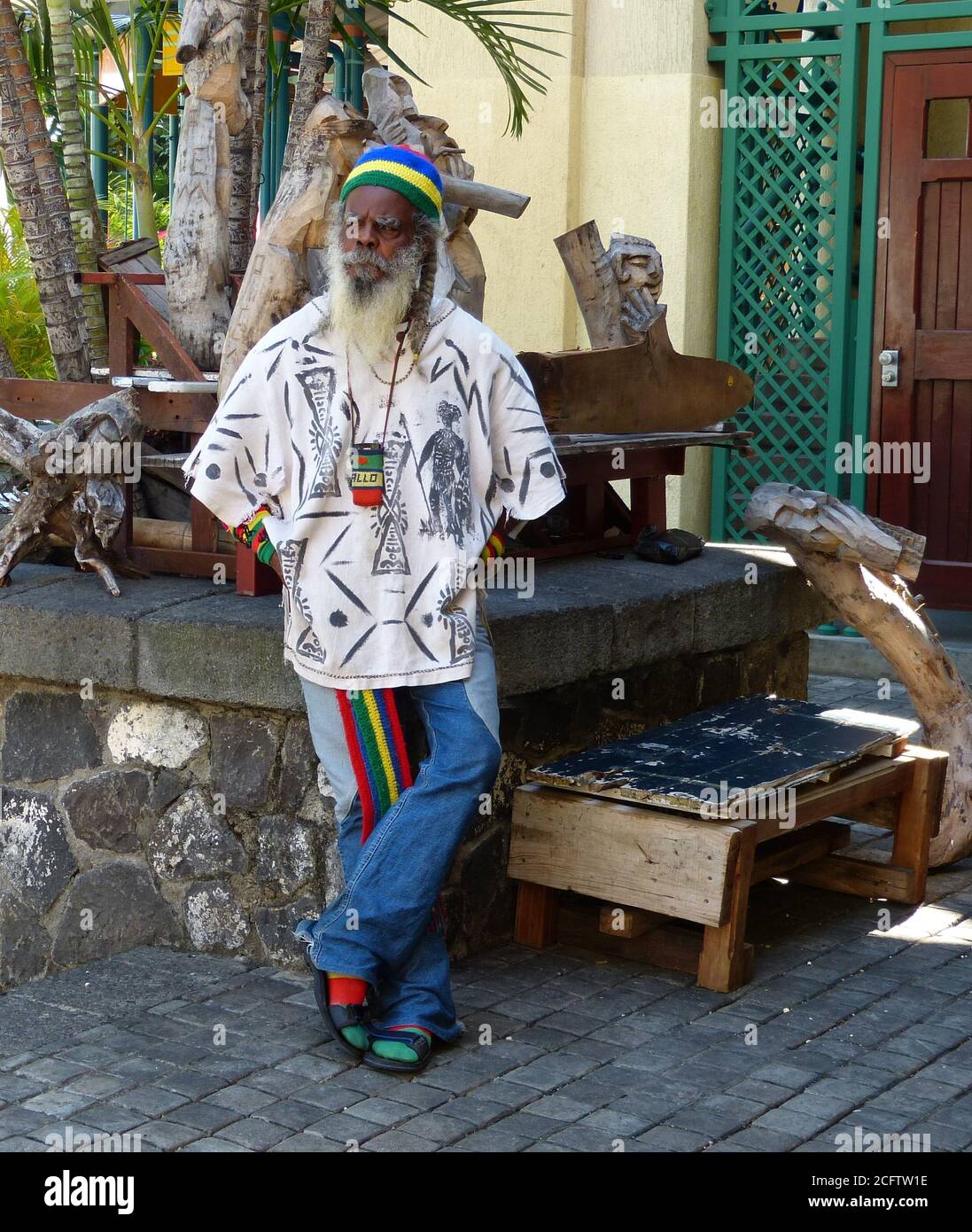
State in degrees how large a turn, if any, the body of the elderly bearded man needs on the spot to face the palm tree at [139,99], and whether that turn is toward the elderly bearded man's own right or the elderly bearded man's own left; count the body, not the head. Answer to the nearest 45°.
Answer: approximately 180°

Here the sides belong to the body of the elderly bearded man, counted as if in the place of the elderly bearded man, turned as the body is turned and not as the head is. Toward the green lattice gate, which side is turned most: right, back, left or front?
back

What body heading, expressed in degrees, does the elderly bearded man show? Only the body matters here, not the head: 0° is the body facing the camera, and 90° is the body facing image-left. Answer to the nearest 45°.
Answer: approximately 0°

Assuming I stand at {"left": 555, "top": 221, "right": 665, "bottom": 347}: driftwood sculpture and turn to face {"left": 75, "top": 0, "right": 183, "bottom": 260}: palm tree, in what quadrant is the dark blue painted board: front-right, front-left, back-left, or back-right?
back-left

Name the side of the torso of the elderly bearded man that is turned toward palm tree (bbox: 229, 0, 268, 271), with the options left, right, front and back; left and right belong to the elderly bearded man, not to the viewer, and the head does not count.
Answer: back

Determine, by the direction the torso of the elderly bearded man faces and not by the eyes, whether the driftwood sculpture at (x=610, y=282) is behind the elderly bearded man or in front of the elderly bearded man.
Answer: behind

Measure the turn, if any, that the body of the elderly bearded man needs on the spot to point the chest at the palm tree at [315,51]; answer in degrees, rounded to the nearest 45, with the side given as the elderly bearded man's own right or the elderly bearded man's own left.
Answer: approximately 180°

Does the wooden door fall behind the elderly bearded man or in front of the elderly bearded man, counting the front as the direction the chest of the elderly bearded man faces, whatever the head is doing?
behind

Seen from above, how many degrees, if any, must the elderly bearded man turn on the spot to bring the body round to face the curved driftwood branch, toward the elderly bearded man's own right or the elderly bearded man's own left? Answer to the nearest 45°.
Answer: approximately 135° to the elderly bearded man's own left
